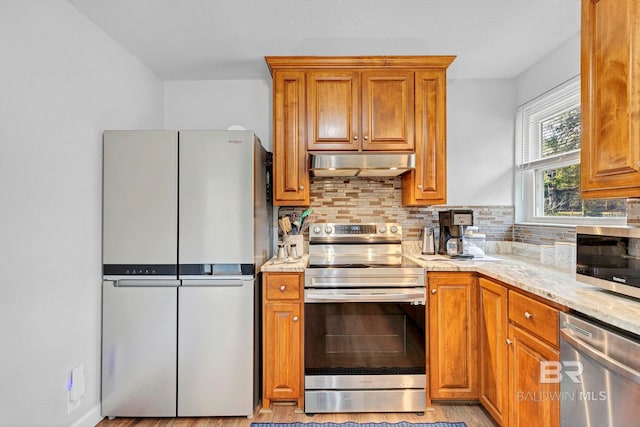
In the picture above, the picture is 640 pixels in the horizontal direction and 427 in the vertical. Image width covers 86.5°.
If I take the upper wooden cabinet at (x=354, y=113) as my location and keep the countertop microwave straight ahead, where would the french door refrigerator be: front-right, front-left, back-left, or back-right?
back-right

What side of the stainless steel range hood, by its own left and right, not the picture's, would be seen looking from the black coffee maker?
left

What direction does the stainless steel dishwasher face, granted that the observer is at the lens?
facing the viewer and to the left of the viewer

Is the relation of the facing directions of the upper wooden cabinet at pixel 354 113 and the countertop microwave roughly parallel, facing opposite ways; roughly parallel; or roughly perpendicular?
roughly perpendicular

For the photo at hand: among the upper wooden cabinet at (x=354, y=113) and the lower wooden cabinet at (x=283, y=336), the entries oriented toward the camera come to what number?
2

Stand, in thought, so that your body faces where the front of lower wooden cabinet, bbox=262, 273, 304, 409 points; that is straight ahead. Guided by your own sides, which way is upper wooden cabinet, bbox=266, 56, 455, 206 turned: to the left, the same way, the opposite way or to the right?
the same way

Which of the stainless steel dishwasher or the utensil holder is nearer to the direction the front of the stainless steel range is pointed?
the stainless steel dishwasher

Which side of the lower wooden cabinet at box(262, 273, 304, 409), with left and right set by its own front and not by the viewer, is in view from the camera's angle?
front

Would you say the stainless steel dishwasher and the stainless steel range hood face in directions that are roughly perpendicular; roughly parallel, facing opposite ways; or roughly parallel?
roughly perpendicular

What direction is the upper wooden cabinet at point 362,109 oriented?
toward the camera

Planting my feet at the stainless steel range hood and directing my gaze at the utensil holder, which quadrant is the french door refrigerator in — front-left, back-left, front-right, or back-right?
front-left

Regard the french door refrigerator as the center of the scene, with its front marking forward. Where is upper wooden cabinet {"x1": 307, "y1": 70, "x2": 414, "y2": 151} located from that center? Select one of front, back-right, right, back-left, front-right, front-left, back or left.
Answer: left

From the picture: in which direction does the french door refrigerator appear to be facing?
toward the camera

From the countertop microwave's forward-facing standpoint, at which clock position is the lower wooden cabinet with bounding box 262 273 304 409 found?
The lower wooden cabinet is roughly at 1 o'clock from the countertop microwave.

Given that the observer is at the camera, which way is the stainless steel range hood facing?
facing the viewer

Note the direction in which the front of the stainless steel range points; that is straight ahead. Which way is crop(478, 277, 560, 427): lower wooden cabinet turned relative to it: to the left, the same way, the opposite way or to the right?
to the right

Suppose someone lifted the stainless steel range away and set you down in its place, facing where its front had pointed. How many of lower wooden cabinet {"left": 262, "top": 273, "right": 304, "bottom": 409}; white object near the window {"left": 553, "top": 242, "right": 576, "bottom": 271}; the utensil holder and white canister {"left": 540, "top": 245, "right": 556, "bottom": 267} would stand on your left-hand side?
2

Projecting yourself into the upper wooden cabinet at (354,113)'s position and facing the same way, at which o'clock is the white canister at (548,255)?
The white canister is roughly at 9 o'clock from the upper wooden cabinet.
